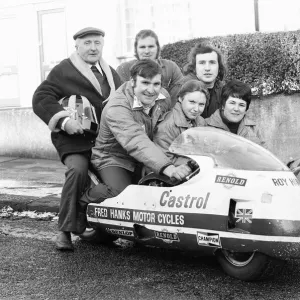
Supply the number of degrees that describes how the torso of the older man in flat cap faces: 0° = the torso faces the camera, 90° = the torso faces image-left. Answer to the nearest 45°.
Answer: approximately 315°

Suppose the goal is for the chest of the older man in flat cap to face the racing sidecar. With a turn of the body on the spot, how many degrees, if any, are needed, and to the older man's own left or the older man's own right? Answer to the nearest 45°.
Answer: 0° — they already face it

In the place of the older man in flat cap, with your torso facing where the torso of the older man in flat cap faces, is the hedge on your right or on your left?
on your left

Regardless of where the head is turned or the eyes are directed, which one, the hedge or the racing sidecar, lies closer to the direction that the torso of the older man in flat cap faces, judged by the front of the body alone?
the racing sidecar
